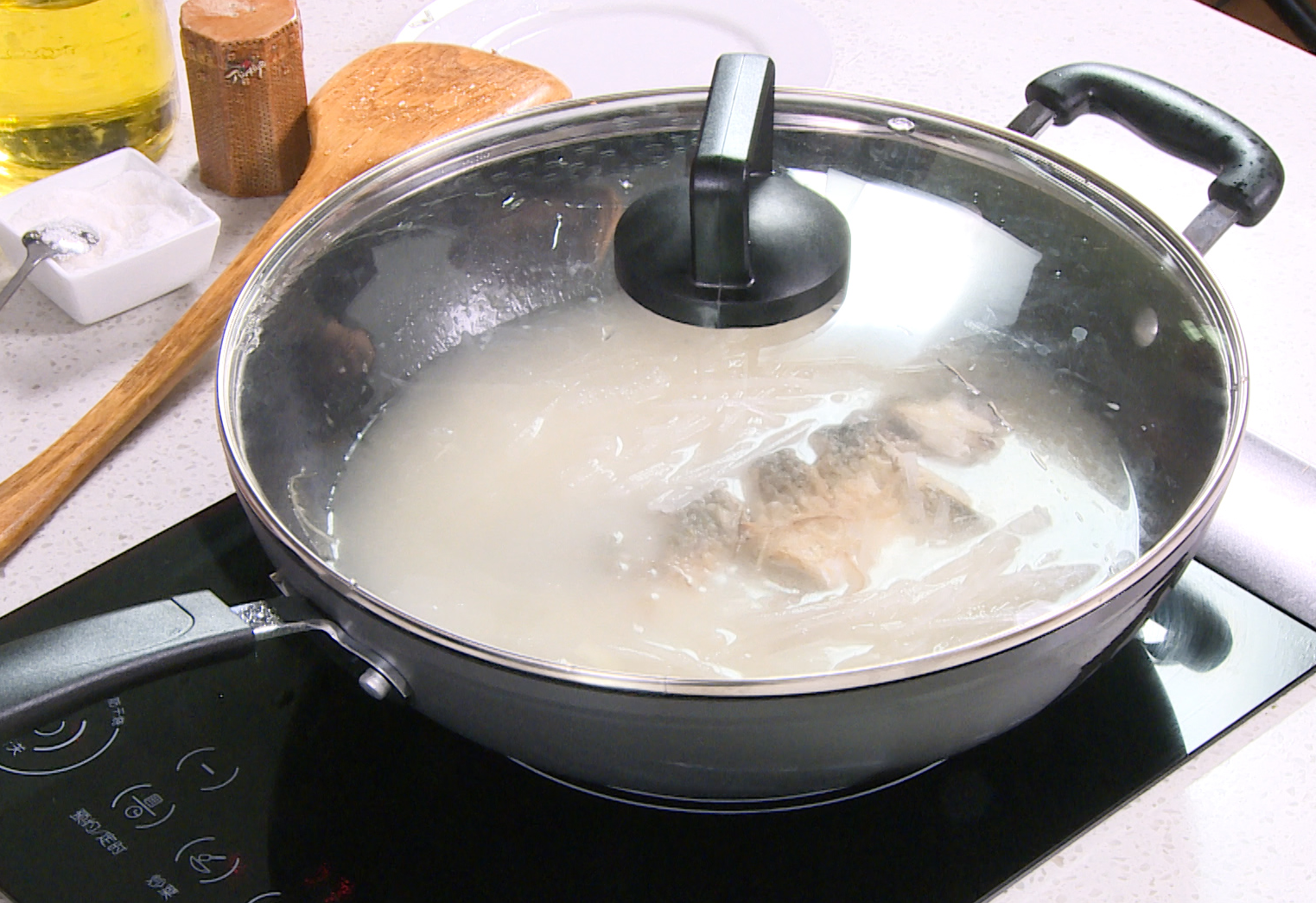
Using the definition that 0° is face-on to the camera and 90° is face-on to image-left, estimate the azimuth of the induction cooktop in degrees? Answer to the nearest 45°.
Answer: approximately 45°

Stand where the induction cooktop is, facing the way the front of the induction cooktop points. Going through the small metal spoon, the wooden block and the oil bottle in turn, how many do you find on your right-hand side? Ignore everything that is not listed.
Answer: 3

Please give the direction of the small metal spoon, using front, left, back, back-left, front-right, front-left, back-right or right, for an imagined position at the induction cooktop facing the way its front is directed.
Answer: right

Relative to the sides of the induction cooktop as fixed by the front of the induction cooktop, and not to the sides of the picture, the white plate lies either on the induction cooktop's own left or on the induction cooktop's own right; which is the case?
on the induction cooktop's own right

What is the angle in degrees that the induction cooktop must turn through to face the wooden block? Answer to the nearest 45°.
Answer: approximately 90° to its right

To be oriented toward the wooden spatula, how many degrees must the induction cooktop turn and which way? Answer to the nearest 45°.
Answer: approximately 90° to its right

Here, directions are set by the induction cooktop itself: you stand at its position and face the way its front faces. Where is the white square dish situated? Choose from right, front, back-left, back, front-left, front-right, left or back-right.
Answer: right

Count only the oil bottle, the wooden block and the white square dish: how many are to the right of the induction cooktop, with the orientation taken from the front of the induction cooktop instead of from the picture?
3

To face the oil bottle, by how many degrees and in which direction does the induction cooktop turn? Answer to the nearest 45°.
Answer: approximately 90° to its right
